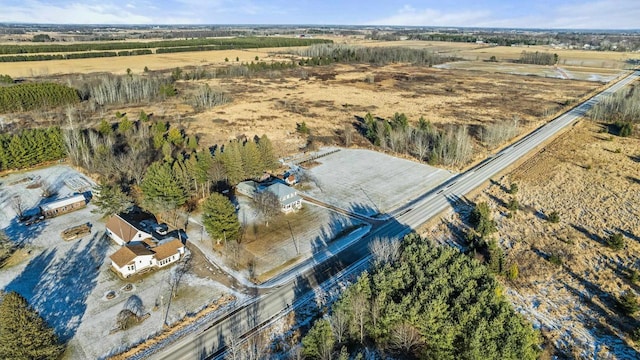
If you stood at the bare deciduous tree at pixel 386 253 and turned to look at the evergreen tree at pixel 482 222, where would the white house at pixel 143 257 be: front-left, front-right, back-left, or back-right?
back-left

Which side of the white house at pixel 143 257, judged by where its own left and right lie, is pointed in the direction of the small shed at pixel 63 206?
back

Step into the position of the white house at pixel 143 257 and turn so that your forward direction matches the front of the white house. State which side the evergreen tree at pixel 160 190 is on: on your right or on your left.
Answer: on your left

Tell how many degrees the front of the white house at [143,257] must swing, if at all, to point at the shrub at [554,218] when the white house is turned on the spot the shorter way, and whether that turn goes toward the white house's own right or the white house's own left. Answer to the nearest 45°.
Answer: approximately 45° to the white house's own left

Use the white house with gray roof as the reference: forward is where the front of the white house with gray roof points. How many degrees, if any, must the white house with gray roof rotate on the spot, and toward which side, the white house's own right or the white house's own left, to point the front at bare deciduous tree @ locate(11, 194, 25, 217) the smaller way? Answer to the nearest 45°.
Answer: approximately 135° to the white house's own right

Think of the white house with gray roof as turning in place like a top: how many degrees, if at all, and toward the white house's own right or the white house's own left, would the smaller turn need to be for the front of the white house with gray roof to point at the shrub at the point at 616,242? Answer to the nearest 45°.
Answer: approximately 45° to the white house's own left

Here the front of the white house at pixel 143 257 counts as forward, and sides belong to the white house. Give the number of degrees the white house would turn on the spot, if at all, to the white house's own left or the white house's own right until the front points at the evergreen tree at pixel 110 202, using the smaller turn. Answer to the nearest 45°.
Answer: approximately 135° to the white house's own left

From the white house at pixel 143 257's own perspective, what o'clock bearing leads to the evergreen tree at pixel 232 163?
The evergreen tree is roughly at 9 o'clock from the white house.

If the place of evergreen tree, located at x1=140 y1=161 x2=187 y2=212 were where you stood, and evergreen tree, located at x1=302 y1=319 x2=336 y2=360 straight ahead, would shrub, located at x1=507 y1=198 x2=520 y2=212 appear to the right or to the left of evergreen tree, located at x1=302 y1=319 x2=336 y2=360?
left

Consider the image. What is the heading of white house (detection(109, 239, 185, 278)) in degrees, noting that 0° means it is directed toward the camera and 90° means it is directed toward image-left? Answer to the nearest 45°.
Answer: approximately 315°

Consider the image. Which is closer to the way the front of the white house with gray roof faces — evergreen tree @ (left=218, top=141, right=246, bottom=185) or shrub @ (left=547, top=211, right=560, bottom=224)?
the shrub
